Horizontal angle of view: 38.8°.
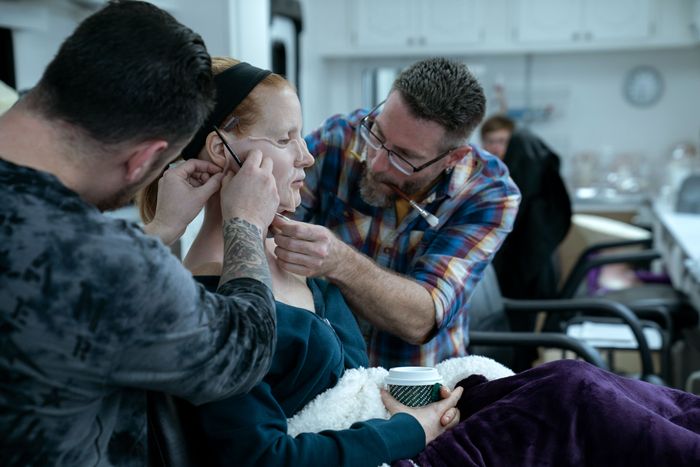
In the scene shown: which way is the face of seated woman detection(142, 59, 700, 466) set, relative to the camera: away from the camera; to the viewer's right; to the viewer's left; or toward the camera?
to the viewer's right

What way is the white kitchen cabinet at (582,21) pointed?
toward the camera

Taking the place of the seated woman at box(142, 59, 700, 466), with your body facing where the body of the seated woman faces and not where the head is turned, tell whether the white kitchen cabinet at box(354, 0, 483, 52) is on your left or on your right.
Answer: on your left

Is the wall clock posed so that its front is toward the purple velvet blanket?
yes

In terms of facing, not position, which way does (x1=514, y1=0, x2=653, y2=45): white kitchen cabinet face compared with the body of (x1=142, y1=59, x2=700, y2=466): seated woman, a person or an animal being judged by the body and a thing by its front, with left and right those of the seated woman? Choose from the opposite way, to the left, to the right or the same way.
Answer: to the right

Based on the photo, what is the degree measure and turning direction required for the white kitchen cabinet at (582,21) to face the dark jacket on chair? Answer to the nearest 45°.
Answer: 0° — it already faces it

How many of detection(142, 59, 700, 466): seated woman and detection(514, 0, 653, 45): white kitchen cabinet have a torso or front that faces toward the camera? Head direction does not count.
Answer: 1

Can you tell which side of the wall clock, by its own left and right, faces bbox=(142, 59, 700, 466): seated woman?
front

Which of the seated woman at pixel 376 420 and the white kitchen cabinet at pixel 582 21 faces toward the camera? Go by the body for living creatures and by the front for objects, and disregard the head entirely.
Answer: the white kitchen cabinet

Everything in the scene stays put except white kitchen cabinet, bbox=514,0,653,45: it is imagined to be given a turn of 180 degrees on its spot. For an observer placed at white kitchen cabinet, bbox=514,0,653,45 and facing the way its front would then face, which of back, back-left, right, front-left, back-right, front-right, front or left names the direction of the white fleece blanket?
back

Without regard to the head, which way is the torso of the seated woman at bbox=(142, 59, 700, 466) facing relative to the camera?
to the viewer's right

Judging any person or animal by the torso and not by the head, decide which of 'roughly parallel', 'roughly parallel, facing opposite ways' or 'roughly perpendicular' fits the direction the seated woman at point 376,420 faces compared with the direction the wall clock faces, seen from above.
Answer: roughly perpendicular

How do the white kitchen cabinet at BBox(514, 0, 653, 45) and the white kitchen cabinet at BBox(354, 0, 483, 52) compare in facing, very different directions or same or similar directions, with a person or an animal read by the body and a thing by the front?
same or similar directions

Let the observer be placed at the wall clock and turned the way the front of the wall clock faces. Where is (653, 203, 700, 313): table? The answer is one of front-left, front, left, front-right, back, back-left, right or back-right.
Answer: front

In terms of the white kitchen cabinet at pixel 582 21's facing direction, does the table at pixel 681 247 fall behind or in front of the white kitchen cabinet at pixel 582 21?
in front

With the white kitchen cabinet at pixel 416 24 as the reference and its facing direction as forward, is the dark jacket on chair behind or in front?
in front

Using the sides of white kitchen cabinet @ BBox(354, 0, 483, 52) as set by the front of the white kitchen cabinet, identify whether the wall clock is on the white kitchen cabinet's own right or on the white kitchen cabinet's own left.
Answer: on the white kitchen cabinet's own left
